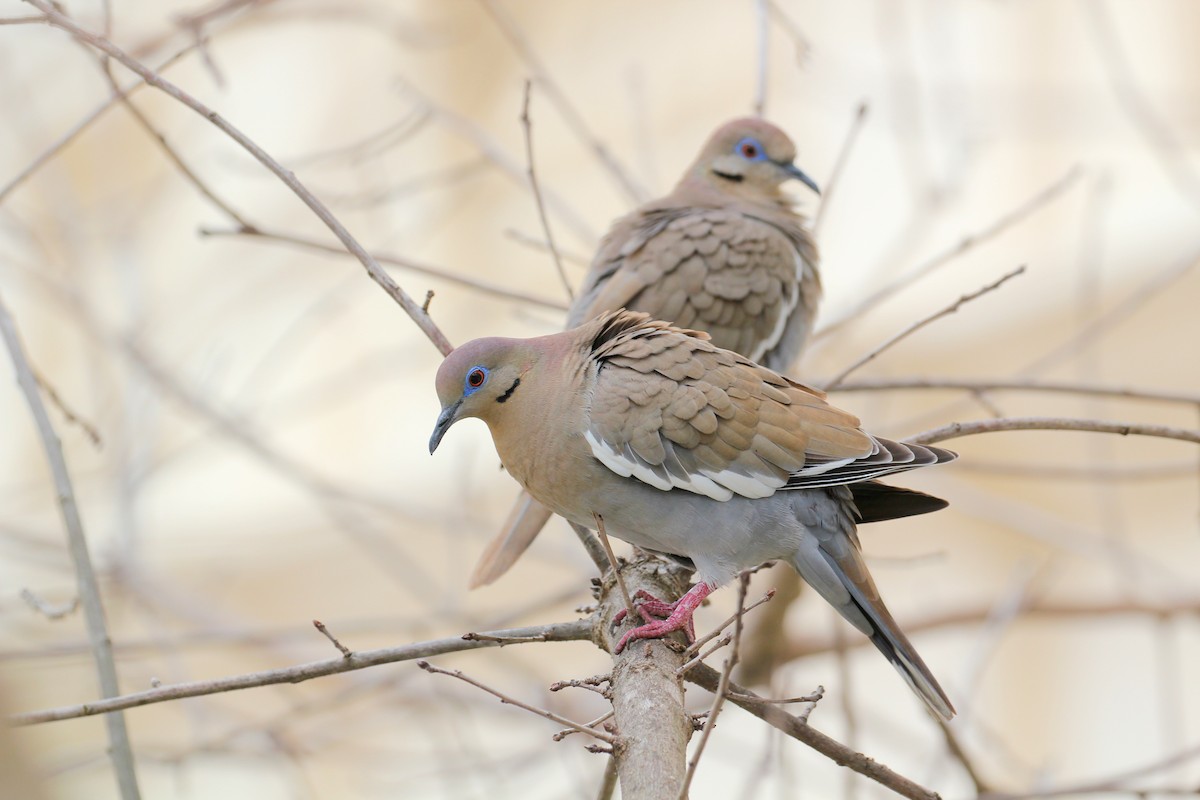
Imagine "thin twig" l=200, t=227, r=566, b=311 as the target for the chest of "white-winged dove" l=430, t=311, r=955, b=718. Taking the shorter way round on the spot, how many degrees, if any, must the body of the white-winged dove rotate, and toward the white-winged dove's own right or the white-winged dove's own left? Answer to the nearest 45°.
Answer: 0° — it already faces it

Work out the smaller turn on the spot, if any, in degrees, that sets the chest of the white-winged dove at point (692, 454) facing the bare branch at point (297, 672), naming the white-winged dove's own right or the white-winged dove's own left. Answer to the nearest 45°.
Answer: approximately 45° to the white-winged dove's own left

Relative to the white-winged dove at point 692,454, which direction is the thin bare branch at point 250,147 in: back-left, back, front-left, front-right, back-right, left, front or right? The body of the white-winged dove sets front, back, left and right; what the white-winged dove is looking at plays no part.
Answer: front-left

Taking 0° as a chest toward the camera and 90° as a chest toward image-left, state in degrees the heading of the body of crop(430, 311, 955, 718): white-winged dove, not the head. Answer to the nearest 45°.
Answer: approximately 90°
